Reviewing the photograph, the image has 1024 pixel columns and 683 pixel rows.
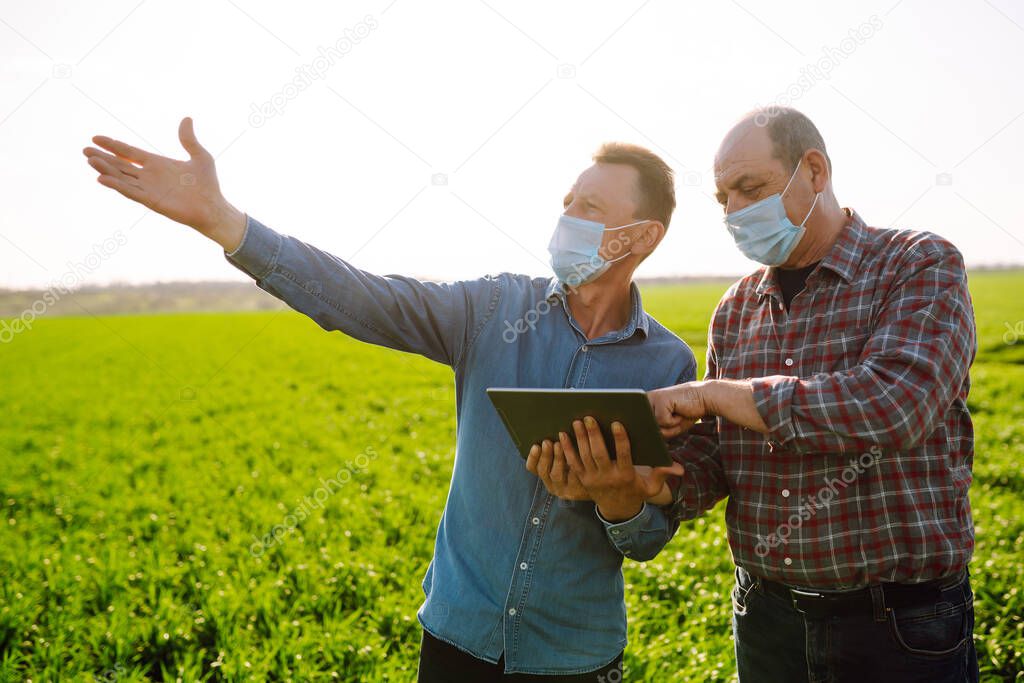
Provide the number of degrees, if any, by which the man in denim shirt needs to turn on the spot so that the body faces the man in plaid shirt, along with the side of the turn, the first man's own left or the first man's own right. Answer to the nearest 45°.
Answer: approximately 90° to the first man's own left

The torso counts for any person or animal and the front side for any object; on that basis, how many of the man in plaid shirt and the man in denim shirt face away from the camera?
0

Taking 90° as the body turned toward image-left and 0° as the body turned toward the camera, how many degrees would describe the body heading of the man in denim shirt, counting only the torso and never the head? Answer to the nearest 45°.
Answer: approximately 0°

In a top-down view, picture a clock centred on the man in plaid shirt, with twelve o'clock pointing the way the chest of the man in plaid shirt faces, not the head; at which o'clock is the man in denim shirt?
The man in denim shirt is roughly at 1 o'clock from the man in plaid shirt.

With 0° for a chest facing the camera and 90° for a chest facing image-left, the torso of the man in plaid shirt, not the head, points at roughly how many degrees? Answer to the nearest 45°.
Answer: approximately 45°
